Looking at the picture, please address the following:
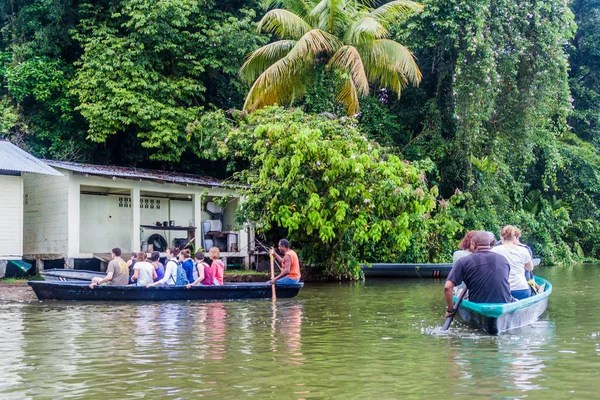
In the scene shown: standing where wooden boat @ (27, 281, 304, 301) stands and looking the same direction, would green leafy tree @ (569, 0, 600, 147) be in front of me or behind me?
behind

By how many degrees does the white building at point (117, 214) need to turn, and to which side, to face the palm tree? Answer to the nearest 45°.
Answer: approximately 45° to its left

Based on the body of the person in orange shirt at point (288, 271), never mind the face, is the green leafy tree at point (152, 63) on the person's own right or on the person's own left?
on the person's own right

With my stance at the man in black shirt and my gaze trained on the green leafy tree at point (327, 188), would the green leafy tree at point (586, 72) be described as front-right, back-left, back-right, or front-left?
front-right

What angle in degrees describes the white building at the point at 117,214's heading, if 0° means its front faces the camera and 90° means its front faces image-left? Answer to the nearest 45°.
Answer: approximately 315°

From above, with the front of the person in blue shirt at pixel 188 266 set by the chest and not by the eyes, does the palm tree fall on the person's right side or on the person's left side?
on the person's right side

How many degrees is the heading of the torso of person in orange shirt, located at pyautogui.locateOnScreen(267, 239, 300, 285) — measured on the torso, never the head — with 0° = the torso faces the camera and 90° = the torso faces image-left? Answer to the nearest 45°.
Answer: approximately 90°

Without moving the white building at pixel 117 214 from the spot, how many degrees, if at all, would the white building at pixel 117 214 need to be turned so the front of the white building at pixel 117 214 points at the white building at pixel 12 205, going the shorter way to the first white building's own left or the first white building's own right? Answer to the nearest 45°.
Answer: approximately 90° to the first white building's own right

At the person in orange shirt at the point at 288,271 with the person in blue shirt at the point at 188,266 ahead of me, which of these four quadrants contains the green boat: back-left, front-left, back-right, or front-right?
back-left

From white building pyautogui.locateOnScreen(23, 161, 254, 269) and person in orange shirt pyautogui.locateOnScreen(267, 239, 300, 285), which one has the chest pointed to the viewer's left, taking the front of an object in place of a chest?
the person in orange shirt

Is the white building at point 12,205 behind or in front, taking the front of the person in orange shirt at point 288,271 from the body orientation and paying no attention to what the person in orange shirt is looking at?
in front

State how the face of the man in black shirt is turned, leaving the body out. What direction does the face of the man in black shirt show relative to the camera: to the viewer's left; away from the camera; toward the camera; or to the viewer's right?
away from the camera

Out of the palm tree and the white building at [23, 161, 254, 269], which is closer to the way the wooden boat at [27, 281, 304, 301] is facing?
the white building

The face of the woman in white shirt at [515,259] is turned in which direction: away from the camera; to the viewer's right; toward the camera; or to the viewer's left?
away from the camera

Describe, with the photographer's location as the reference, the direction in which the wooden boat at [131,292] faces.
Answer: facing to the left of the viewer
